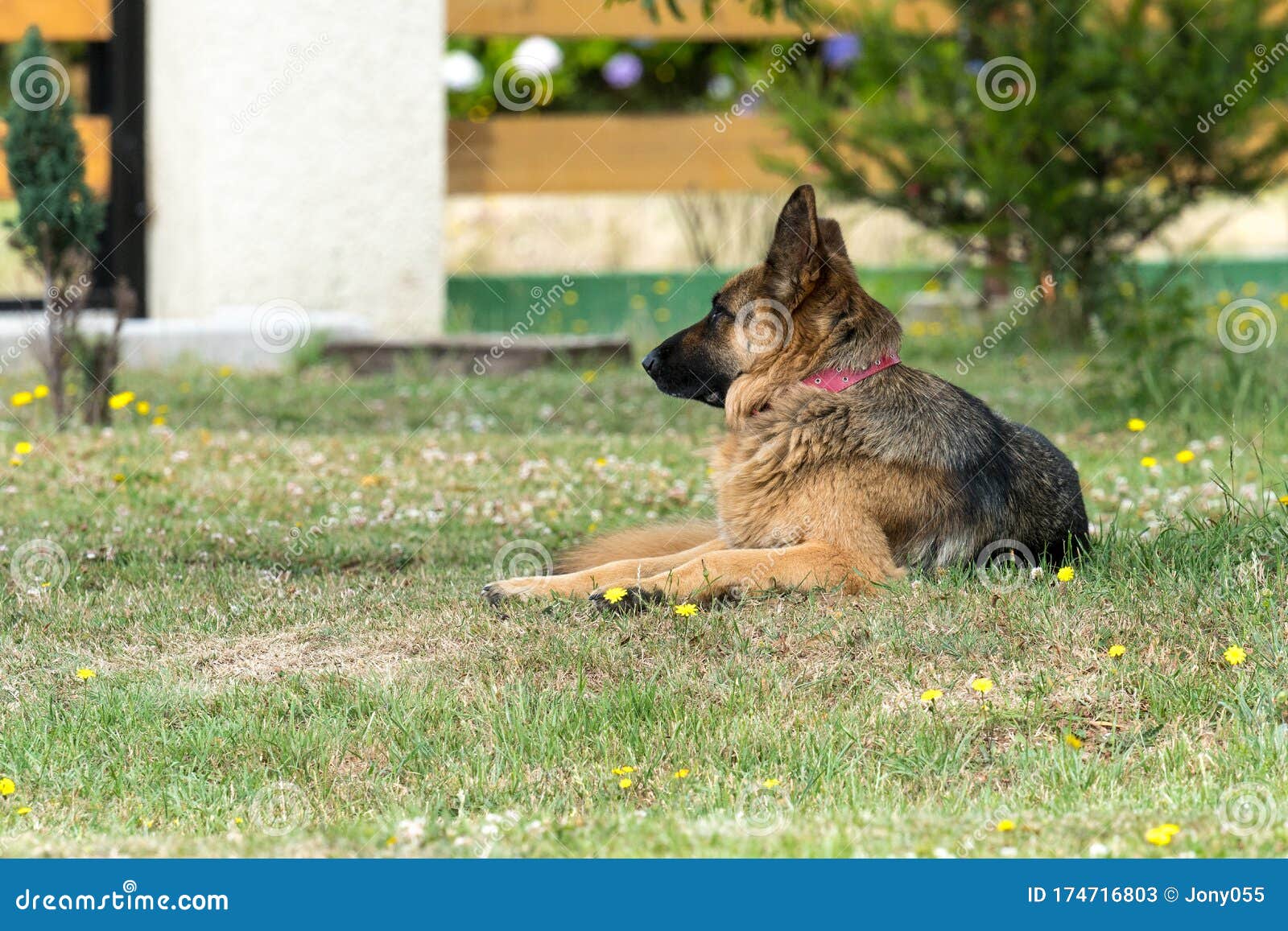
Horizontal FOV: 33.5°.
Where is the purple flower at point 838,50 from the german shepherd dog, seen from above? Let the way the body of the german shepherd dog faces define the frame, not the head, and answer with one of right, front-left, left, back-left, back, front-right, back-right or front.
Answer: right

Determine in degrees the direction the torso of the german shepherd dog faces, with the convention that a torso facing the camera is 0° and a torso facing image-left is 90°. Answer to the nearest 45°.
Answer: approximately 90°

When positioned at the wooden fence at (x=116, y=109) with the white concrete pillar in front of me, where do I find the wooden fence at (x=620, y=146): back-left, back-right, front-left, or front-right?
front-left

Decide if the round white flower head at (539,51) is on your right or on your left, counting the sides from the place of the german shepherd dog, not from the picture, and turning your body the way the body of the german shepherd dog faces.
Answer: on your right

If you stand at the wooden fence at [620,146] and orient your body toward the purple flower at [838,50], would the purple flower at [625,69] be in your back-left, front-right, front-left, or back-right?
front-left

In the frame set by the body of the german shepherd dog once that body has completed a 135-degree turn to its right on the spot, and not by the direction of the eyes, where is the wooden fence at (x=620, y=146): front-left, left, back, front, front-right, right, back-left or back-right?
front-left

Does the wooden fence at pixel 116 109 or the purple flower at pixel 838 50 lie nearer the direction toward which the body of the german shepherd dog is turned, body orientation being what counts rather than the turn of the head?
the wooden fence

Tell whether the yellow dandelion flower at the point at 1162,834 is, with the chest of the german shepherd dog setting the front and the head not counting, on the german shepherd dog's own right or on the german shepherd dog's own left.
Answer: on the german shepherd dog's own left

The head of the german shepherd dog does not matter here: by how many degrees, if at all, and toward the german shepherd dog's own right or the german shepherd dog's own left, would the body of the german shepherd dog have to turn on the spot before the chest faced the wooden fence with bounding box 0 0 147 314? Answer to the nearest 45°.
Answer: approximately 45° to the german shepherd dog's own right

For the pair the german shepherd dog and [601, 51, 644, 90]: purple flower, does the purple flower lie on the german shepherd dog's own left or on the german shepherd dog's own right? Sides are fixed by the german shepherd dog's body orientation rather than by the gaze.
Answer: on the german shepherd dog's own right
